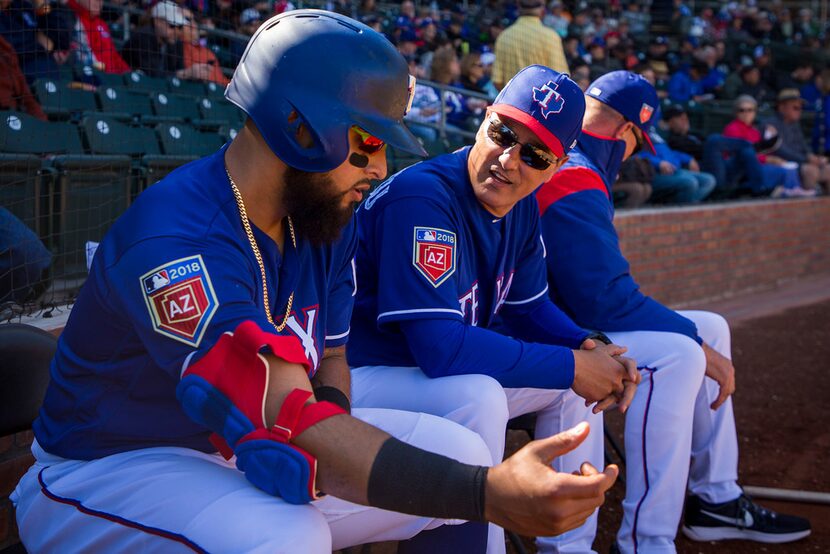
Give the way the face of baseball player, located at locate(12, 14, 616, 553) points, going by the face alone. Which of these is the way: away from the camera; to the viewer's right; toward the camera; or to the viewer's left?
to the viewer's right

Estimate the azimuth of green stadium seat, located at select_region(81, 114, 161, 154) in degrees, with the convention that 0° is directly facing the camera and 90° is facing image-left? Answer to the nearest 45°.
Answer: approximately 315°

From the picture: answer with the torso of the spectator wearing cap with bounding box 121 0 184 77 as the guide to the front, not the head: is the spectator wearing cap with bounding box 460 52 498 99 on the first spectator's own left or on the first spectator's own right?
on the first spectator's own left

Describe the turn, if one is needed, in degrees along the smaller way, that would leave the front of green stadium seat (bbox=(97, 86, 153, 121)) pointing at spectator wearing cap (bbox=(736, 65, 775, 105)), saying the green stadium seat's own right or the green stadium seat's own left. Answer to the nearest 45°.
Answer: approximately 90° to the green stadium seat's own left

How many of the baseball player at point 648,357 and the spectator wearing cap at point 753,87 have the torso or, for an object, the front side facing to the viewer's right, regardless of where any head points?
1

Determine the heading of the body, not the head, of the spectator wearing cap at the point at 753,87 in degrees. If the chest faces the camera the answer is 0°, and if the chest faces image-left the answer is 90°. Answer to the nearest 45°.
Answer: approximately 45°

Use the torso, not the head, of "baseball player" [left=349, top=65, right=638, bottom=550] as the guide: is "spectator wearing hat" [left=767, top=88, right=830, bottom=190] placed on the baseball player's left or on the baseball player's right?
on the baseball player's left

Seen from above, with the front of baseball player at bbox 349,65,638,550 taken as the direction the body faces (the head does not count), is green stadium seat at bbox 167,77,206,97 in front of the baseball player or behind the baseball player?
behind

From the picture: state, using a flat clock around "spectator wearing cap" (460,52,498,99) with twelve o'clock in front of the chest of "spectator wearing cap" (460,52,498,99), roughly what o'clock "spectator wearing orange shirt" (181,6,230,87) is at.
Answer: "spectator wearing orange shirt" (181,6,230,87) is roughly at 3 o'clock from "spectator wearing cap" (460,52,498,99).

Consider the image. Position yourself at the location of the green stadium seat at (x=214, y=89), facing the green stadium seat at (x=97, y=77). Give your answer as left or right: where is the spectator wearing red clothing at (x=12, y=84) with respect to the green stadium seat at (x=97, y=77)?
left

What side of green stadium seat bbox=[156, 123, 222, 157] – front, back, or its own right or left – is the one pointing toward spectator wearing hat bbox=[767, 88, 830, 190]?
left
